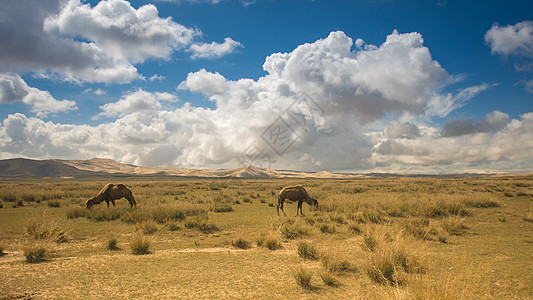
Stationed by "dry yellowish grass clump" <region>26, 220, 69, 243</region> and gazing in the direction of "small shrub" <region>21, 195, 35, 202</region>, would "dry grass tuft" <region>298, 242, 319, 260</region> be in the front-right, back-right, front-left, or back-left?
back-right

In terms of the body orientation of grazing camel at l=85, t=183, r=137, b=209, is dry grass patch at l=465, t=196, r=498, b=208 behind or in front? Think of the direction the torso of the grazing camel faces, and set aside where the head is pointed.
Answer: behind

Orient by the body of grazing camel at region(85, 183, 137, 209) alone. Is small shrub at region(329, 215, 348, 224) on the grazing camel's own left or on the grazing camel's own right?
on the grazing camel's own left

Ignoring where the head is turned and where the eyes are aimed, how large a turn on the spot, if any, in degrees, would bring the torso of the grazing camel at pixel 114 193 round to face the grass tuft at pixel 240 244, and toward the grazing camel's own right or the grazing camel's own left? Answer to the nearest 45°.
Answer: approximately 90° to the grazing camel's own left

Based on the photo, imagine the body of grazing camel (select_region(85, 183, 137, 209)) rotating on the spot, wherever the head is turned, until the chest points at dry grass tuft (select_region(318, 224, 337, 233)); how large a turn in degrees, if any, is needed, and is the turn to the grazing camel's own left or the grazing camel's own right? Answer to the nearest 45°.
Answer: approximately 135° to the grazing camel's own left

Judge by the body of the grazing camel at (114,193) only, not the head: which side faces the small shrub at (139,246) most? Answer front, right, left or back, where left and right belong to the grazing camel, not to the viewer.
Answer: left

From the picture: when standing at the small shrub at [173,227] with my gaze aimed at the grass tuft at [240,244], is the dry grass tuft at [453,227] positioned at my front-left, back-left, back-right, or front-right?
front-left

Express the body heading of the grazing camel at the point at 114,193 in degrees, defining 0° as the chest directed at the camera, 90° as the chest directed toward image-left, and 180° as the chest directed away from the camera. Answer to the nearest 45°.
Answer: approximately 90°

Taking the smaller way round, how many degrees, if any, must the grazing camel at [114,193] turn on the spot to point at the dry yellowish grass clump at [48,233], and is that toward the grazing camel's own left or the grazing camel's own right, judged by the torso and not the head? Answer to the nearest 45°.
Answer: approximately 90° to the grazing camel's own left
